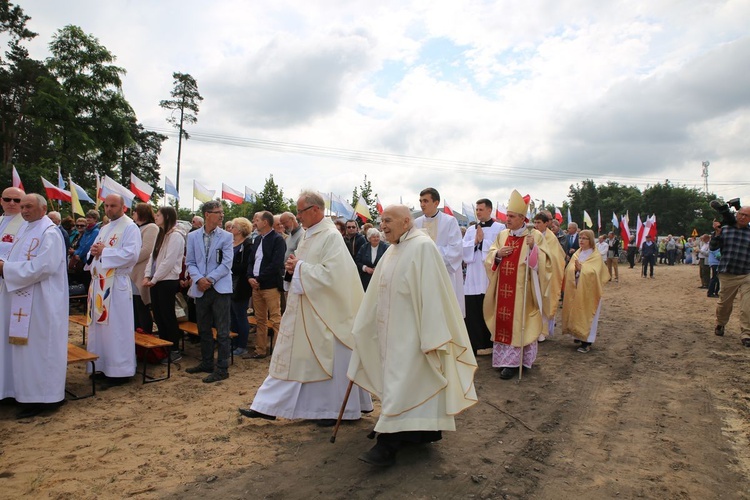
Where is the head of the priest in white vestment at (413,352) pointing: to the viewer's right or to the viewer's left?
to the viewer's left

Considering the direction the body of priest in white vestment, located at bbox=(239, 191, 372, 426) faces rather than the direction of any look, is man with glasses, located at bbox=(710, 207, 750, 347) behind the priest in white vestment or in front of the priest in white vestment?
behind

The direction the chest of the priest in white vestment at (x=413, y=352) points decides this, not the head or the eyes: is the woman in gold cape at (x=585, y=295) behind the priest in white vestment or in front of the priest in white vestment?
behind

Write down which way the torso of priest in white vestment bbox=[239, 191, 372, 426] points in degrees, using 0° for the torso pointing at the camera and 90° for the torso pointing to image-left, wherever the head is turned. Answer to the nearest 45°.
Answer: approximately 90°

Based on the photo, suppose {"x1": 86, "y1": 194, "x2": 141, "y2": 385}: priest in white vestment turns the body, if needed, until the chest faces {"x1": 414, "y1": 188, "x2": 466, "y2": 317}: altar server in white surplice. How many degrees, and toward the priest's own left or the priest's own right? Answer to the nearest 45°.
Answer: approximately 135° to the priest's own left

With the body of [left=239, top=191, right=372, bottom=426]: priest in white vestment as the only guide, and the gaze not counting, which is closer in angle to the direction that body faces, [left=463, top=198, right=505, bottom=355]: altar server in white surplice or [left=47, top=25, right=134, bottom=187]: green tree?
the green tree
